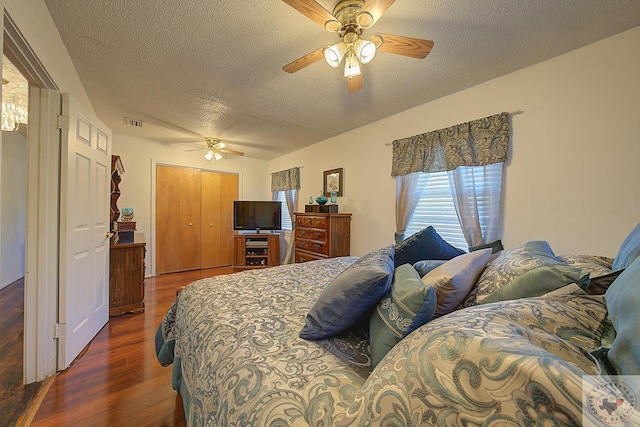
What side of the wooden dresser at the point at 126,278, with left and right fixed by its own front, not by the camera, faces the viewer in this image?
right

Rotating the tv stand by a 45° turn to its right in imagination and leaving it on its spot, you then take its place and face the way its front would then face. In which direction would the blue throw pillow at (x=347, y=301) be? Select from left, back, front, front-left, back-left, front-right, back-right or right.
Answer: front-left

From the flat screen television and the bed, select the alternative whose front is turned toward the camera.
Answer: the flat screen television

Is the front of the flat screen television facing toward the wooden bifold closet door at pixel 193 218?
no

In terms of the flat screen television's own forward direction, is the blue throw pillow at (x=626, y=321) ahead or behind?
ahead

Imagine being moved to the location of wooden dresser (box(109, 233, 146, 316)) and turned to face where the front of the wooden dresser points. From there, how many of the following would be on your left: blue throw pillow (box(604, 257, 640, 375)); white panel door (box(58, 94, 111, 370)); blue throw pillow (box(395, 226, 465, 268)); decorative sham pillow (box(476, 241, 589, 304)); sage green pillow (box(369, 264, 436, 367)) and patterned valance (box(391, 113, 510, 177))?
0

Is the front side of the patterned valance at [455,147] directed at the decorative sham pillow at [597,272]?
no

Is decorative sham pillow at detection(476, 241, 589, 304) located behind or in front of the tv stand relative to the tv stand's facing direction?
in front

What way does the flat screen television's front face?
toward the camera

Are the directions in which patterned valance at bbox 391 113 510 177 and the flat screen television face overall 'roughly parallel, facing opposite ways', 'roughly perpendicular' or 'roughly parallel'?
roughly perpendicular

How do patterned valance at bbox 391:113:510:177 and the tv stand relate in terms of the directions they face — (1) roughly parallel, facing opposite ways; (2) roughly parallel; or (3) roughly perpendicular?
roughly perpendicular

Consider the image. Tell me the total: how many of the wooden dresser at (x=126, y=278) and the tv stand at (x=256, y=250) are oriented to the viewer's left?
0

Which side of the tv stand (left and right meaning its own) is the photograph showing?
front

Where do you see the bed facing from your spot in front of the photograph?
facing to the left of the viewer

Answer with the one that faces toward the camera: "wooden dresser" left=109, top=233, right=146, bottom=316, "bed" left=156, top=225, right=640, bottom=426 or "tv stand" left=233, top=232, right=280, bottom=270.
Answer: the tv stand

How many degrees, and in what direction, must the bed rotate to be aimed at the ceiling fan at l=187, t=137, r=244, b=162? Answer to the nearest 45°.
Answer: approximately 45° to its right

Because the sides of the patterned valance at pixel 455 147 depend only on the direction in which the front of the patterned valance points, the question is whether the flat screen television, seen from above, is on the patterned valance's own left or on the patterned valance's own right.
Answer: on the patterned valance's own right

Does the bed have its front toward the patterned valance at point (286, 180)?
no
